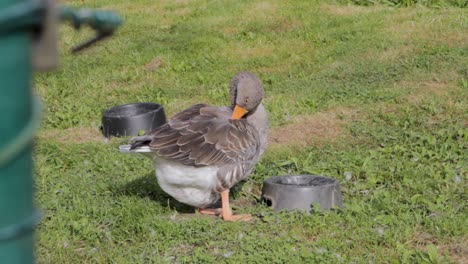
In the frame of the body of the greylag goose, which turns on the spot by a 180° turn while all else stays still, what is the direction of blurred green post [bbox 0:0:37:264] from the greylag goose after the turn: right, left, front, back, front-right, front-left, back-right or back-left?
left

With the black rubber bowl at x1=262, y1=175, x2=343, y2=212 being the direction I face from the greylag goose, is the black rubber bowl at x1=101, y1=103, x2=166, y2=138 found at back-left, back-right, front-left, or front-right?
back-left

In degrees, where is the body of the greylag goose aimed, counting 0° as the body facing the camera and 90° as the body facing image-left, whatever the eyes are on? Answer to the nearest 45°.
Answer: approximately 270°

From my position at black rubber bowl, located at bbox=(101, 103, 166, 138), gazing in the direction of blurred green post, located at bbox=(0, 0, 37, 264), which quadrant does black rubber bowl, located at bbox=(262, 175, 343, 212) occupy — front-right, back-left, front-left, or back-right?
front-left

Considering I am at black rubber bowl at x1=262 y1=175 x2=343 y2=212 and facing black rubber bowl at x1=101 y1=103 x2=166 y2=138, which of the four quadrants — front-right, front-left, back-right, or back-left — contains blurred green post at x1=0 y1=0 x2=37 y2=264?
back-left

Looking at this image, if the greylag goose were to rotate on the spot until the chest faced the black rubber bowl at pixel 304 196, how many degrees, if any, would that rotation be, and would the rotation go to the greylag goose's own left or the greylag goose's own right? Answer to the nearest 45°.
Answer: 0° — it already faces it

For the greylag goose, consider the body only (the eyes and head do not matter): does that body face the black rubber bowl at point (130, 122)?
no
